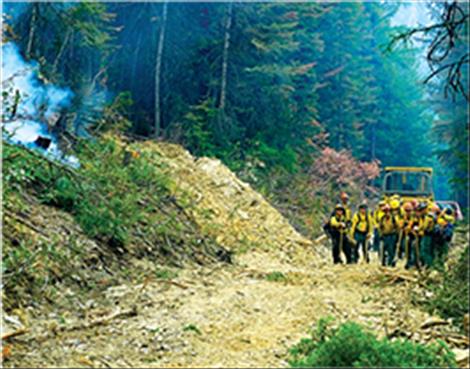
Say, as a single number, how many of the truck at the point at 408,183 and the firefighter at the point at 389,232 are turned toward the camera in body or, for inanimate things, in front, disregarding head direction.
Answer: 2

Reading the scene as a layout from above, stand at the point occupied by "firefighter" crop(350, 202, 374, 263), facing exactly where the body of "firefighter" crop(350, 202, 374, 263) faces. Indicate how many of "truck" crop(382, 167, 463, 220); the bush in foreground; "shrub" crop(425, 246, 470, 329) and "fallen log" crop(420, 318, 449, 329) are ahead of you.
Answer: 3

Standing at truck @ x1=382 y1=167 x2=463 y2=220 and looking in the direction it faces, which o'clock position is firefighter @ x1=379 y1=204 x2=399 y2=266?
The firefighter is roughly at 12 o'clock from the truck.

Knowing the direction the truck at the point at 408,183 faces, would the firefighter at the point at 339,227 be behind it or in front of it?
in front

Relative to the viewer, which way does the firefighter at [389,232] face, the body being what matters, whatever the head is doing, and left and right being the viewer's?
facing the viewer

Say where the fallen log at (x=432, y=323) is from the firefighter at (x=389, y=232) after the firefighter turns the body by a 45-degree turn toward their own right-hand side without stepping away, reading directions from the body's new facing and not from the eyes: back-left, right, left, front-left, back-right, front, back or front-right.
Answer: front-left

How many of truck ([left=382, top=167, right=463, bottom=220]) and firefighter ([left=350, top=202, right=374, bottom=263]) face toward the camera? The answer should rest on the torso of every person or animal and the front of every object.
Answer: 2

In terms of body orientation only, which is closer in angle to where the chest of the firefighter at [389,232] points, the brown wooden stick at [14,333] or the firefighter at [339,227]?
the brown wooden stick

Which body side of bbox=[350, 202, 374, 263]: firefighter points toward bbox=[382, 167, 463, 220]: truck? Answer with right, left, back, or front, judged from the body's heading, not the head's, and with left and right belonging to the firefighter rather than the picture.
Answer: back

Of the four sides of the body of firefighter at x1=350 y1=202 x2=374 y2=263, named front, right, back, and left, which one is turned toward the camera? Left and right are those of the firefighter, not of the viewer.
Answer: front

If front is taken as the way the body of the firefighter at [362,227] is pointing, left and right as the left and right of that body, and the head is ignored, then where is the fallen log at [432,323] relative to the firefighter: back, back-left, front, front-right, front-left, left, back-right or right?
front

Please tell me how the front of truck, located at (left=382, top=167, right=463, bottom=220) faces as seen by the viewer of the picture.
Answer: facing the viewer

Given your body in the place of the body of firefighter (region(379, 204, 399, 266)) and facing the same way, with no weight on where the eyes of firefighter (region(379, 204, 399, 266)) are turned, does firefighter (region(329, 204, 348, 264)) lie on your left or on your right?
on your right
